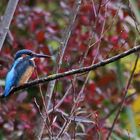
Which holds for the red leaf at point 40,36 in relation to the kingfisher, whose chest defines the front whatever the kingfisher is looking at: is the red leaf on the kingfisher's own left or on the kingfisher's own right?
on the kingfisher's own left

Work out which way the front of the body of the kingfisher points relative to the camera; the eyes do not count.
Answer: to the viewer's right
